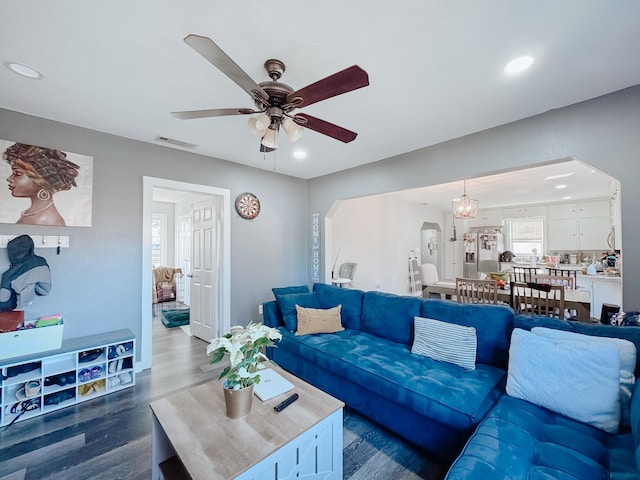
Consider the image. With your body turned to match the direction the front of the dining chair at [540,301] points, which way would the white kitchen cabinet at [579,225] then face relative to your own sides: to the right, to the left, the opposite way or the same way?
the opposite way

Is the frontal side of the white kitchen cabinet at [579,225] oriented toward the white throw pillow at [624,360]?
yes

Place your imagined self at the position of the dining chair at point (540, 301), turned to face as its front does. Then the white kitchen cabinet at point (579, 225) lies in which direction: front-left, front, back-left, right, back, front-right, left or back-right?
front

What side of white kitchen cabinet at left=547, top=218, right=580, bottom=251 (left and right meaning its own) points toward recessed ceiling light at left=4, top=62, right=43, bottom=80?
front

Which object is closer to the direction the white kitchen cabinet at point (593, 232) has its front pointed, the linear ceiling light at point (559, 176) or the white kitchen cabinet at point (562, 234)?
the linear ceiling light

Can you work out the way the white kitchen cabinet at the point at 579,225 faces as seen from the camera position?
facing the viewer

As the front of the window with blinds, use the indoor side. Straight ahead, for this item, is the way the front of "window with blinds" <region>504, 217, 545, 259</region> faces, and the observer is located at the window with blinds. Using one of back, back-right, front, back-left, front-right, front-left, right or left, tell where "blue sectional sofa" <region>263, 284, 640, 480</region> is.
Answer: front

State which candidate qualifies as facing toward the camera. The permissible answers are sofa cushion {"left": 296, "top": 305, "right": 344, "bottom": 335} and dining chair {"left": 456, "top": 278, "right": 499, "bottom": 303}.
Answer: the sofa cushion

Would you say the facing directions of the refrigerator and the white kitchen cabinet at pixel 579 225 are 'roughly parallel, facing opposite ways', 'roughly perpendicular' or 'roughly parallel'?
roughly parallel

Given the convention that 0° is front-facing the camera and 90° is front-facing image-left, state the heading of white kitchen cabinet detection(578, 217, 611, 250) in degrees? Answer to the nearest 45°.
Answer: approximately 0°

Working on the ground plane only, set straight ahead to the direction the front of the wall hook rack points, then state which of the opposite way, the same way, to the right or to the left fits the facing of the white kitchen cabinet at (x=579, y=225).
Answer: to the right

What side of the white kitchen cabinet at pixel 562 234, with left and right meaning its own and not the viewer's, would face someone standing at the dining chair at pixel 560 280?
front

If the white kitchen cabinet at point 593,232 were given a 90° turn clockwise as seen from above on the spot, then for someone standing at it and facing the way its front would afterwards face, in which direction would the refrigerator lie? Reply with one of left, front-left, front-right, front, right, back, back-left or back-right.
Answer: front

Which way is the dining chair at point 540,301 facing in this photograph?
away from the camera

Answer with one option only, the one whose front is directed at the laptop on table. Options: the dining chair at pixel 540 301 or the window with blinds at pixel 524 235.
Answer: the window with blinds

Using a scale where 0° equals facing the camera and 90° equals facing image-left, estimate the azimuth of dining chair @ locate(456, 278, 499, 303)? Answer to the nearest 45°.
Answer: approximately 180°
